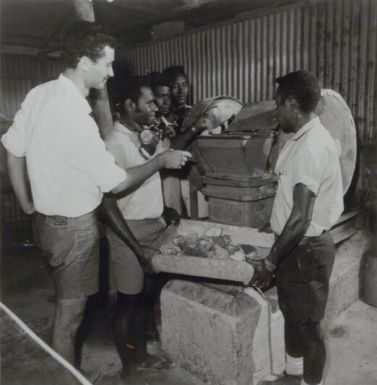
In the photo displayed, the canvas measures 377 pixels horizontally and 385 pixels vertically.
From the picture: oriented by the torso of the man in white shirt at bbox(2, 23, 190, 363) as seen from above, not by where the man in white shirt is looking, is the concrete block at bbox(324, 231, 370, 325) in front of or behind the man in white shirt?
in front

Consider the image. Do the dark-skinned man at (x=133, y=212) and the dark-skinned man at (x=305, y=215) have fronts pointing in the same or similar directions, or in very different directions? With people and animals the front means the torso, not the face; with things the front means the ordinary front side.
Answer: very different directions

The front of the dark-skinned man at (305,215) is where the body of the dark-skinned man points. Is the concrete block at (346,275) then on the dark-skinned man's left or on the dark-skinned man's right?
on the dark-skinned man's right

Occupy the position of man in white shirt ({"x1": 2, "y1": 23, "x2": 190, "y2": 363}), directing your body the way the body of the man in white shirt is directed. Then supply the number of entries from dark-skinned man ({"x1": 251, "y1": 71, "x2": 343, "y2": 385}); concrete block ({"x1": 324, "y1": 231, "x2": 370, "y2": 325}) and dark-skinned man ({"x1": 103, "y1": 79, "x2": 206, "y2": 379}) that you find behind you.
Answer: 0

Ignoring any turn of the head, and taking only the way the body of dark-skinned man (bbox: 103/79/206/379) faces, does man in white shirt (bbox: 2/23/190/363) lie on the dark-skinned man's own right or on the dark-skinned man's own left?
on the dark-skinned man's own right

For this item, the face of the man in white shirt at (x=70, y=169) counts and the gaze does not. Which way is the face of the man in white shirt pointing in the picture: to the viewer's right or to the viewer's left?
to the viewer's right

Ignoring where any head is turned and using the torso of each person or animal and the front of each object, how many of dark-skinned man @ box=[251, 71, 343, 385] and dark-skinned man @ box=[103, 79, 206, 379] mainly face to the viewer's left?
1

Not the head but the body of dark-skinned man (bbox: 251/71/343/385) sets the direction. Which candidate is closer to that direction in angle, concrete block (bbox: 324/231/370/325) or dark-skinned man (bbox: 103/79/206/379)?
the dark-skinned man

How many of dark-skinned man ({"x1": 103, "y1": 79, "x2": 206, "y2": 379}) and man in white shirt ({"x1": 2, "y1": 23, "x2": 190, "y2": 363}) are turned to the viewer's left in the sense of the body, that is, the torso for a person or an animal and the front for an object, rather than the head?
0

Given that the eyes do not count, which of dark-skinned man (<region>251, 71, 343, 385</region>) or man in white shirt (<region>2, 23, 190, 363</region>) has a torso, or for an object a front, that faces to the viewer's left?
the dark-skinned man

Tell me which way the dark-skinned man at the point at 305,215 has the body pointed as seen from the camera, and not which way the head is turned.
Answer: to the viewer's left

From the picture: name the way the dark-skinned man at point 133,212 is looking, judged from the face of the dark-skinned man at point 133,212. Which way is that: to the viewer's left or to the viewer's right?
to the viewer's right
